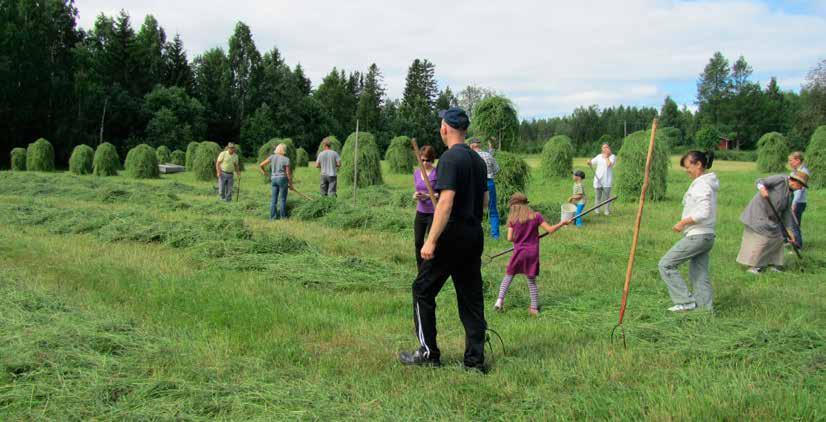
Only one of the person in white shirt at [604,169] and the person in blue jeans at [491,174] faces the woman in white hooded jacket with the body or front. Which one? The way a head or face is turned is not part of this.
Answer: the person in white shirt

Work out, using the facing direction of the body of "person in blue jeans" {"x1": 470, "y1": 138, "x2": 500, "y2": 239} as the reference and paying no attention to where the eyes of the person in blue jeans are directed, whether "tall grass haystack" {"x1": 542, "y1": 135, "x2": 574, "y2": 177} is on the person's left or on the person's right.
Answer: on the person's right

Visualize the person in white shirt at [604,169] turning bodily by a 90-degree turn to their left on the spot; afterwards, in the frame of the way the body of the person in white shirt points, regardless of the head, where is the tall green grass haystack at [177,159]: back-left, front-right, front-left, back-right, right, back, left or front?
back-left

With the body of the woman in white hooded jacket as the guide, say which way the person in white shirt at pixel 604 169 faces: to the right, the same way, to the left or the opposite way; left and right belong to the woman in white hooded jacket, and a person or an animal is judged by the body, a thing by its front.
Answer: to the left

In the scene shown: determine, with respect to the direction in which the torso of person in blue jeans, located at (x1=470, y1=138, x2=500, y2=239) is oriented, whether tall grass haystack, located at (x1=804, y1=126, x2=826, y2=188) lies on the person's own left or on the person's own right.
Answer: on the person's own right

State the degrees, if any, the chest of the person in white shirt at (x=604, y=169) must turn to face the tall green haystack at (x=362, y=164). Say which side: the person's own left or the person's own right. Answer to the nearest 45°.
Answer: approximately 135° to the person's own right

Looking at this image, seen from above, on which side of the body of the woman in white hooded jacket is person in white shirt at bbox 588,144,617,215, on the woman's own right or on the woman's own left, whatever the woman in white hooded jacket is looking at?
on the woman's own right

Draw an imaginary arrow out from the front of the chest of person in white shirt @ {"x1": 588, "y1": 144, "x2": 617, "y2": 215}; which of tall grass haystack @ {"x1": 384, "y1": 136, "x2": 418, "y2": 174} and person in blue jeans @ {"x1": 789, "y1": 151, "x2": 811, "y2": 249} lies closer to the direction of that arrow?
the person in blue jeans

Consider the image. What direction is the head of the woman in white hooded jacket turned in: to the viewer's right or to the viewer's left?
to the viewer's left

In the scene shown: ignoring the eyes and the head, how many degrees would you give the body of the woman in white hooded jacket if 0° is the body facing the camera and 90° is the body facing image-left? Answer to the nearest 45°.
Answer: approximately 90°
